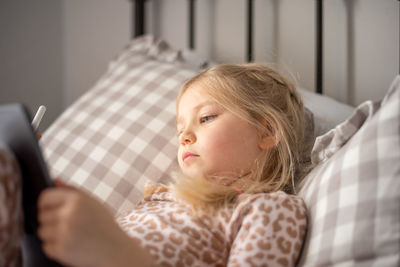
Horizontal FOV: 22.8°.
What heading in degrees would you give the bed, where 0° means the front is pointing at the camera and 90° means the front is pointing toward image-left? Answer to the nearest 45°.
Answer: approximately 45°
